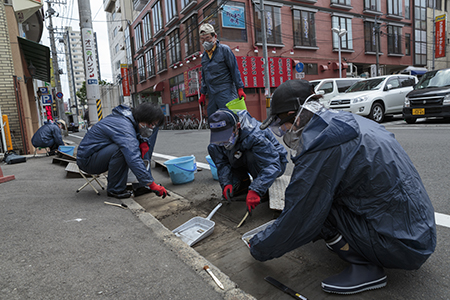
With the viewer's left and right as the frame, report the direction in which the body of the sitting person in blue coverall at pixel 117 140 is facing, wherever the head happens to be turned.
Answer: facing to the right of the viewer

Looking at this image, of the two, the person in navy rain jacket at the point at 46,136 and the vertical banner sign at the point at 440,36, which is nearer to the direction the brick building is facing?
the person in navy rain jacket

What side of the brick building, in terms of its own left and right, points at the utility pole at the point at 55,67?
right

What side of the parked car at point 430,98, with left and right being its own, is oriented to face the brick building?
right

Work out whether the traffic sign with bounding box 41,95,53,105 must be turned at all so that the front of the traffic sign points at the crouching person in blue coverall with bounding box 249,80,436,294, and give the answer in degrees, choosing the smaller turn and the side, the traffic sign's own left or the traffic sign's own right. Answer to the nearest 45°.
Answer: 0° — it already faces them

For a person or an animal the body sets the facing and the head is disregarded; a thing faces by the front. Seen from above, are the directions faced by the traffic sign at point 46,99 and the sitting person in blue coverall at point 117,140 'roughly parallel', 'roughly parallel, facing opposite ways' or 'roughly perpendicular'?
roughly perpendicular

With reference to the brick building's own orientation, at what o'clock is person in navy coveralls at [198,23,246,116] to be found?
The person in navy coveralls is roughly at 12 o'clock from the brick building.

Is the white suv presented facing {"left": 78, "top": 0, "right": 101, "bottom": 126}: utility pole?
yes

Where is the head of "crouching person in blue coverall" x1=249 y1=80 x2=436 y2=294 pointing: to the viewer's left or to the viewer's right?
to the viewer's left

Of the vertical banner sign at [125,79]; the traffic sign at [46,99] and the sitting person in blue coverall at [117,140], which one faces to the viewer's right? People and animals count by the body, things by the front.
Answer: the sitting person in blue coverall
